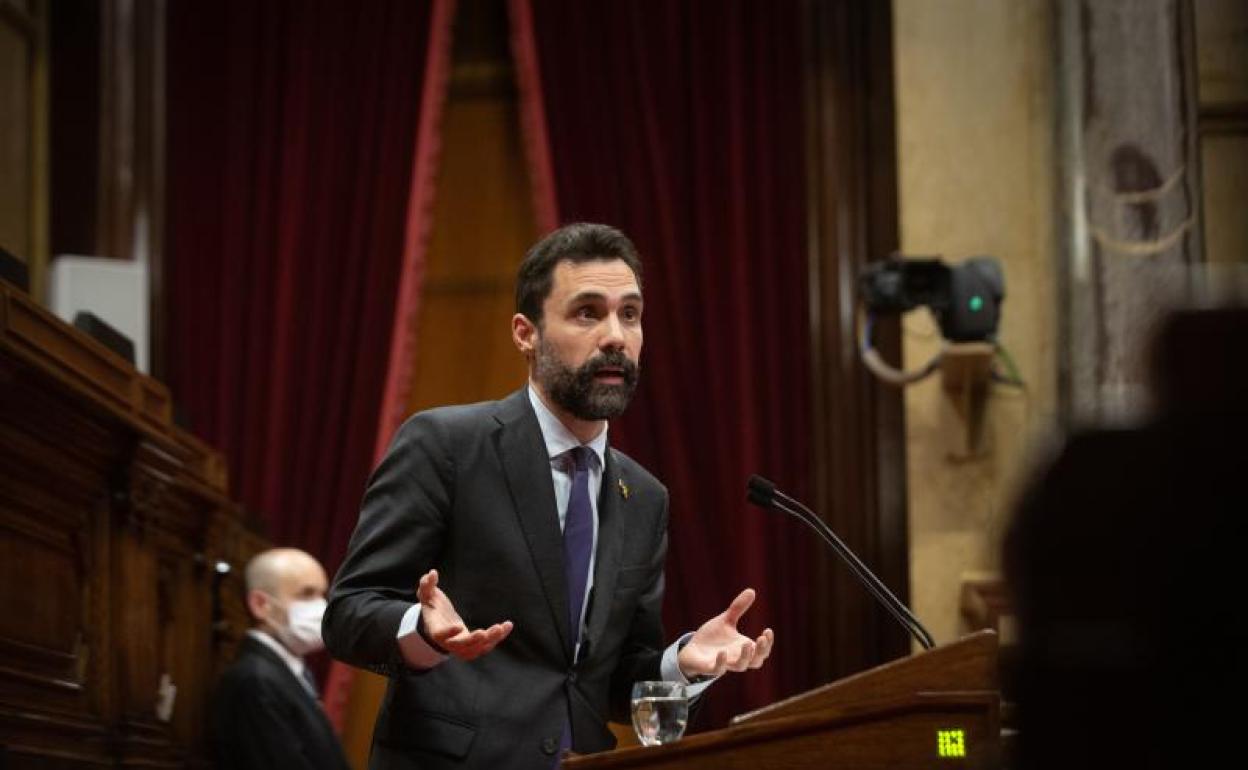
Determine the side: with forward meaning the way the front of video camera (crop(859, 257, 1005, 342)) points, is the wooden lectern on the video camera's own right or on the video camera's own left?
on the video camera's own left

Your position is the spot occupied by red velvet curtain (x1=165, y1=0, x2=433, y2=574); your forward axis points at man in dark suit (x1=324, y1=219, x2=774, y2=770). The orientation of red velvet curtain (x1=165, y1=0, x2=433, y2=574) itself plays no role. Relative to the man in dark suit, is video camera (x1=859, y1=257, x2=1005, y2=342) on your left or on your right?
left

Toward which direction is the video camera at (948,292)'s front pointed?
to the viewer's left

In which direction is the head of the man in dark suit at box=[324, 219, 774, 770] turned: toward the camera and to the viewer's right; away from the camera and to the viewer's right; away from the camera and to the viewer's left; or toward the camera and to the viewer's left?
toward the camera and to the viewer's right

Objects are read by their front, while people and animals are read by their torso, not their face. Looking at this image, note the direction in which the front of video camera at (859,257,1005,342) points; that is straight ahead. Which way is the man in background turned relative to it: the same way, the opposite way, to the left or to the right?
the opposite way

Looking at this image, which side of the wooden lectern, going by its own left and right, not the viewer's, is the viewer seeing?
right

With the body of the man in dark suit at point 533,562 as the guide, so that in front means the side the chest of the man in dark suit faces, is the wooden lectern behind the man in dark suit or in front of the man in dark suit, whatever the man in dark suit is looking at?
in front

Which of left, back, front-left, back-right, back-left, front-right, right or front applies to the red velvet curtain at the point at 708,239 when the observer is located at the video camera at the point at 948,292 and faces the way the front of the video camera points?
front-right

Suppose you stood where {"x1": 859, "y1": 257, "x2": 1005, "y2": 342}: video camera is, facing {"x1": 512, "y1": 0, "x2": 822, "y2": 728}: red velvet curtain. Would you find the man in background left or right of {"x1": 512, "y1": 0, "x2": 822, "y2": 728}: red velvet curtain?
left

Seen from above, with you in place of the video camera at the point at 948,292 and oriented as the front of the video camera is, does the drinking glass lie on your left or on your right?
on your left

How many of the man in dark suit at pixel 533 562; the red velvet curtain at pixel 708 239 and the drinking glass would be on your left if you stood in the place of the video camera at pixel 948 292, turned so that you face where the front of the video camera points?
2

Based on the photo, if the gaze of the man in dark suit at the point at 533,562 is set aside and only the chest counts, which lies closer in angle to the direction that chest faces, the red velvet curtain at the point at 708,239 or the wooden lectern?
the wooden lectern

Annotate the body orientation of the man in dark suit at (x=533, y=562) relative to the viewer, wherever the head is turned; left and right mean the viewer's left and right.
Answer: facing the viewer and to the right of the viewer
